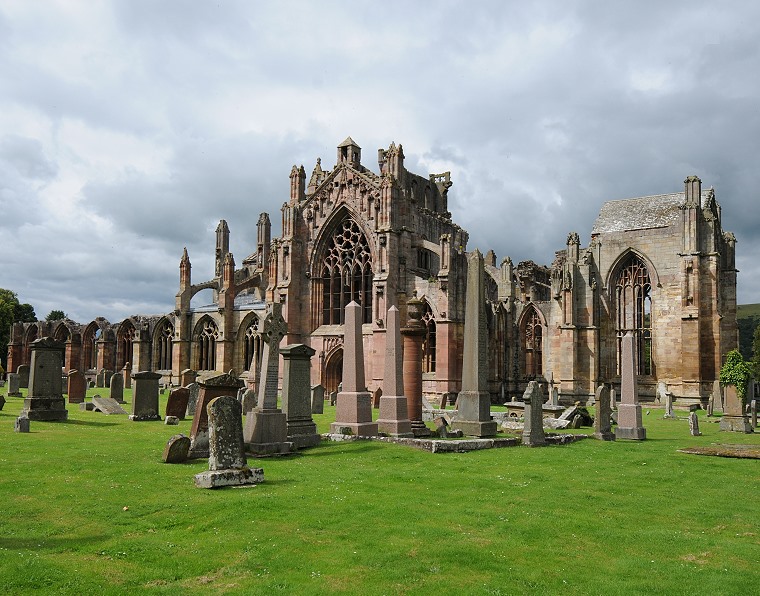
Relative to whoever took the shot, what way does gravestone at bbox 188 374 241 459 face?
facing the viewer and to the right of the viewer

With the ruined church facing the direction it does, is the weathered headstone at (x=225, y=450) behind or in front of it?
in front

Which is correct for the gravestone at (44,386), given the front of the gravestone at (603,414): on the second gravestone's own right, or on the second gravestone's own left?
on the second gravestone's own right

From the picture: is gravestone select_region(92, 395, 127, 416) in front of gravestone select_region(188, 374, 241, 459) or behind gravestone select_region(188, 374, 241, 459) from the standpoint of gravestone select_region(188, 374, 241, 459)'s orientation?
behind

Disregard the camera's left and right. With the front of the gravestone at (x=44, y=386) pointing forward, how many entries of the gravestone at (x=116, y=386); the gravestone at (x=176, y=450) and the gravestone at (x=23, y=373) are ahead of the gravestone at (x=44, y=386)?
1

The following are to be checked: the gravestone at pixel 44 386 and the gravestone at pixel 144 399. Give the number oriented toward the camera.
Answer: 2

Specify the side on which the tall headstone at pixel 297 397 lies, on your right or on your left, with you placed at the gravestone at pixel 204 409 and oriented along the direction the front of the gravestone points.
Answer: on your left

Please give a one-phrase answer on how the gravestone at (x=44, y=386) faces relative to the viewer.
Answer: facing the viewer

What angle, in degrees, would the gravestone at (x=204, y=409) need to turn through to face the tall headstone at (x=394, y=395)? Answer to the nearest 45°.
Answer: approximately 90° to its left
